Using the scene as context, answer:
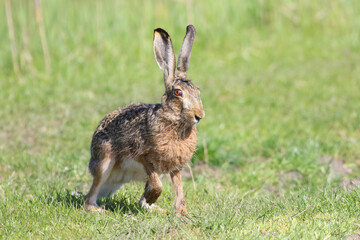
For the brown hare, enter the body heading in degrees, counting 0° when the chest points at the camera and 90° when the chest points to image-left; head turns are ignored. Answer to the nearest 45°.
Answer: approximately 315°
